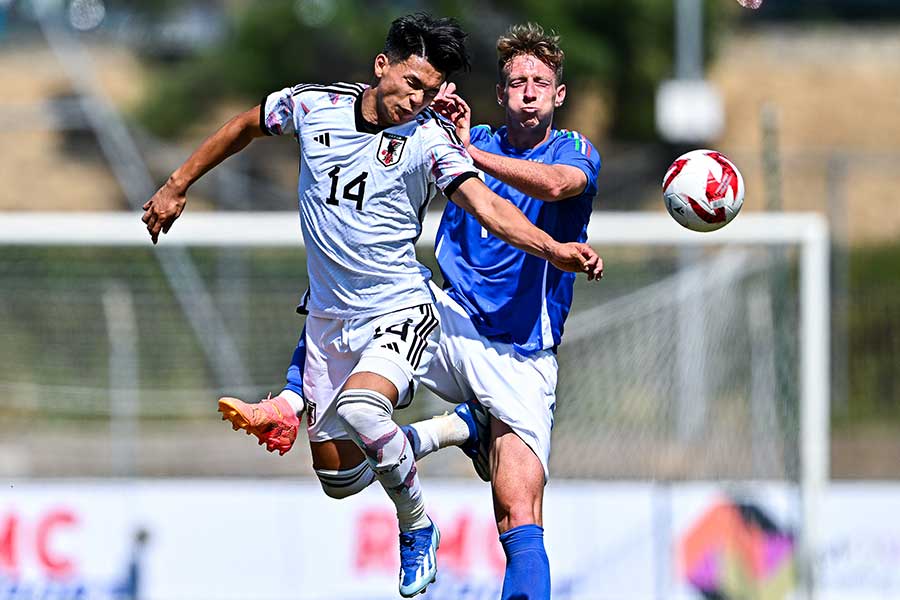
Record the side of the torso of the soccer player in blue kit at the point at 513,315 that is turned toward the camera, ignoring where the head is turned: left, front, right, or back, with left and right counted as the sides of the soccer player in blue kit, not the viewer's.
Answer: front

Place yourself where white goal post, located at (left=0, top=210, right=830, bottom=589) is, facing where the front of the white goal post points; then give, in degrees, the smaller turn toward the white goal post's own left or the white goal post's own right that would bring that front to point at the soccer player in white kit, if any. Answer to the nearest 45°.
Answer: approximately 45° to the white goal post's own right

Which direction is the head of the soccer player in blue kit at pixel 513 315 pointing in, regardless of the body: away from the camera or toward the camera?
toward the camera

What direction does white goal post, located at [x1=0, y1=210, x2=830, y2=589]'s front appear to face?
toward the camera

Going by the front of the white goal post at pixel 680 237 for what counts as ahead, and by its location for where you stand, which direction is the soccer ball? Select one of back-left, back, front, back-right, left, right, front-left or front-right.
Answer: front

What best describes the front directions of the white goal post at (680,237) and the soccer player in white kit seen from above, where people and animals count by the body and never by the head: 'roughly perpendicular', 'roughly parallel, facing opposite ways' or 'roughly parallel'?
roughly parallel

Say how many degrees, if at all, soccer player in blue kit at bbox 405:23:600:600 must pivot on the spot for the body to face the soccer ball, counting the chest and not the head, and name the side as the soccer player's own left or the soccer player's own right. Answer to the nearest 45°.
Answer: approximately 45° to the soccer player's own left

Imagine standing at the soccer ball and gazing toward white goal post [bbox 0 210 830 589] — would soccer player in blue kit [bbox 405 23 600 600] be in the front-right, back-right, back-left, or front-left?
front-left

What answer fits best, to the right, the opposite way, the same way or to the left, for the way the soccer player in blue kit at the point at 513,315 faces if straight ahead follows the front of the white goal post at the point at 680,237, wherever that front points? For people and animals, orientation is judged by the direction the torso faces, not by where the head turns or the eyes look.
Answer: the same way

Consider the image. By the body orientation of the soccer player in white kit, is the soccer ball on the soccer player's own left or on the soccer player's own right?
on the soccer player's own left

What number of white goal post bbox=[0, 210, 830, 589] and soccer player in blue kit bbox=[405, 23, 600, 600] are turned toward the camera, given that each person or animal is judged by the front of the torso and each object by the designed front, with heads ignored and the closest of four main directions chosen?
2

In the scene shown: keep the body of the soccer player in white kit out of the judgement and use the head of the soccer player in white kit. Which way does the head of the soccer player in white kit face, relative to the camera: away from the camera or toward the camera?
toward the camera

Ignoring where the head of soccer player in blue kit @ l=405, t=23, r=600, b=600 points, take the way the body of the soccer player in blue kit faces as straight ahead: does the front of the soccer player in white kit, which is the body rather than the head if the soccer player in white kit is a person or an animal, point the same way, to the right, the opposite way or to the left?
the same way

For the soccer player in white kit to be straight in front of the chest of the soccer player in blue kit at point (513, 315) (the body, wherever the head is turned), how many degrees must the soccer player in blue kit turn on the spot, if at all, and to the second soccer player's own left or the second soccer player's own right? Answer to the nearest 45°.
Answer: approximately 45° to the second soccer player's own right

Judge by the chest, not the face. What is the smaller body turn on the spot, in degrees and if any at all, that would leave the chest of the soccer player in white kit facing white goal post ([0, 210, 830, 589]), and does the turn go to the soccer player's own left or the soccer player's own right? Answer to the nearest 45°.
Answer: approximately 135° to the soccer player's own left

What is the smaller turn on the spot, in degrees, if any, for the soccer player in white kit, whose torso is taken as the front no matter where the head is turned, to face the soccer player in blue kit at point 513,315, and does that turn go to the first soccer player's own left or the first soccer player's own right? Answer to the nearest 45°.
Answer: approximately 135° to the first soccer player's own left

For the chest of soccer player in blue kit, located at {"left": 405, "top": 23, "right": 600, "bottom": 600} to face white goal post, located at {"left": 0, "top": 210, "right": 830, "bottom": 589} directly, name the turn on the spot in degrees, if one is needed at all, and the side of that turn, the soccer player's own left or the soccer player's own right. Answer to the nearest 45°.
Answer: approximately 180°

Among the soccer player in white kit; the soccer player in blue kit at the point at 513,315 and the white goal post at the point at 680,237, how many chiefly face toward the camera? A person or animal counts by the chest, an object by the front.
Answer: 3

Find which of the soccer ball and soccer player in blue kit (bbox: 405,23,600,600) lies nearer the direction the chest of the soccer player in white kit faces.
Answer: the soccer ball

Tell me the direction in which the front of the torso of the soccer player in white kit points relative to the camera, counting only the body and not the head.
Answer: toward the camera
